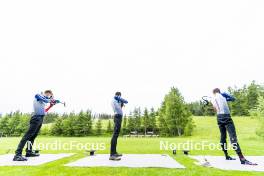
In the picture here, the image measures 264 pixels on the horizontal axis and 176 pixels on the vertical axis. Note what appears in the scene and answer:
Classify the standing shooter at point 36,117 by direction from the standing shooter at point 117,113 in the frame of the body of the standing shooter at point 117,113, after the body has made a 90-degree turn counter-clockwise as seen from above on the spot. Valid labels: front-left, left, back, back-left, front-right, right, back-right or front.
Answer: left

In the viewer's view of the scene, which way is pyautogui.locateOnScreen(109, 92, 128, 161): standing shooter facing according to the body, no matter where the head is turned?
to the viewer's right

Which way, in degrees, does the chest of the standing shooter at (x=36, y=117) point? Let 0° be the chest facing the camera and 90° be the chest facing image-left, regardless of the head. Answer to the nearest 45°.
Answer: approximately 270°

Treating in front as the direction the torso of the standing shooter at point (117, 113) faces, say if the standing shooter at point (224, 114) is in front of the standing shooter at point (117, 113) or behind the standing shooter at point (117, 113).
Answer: in front

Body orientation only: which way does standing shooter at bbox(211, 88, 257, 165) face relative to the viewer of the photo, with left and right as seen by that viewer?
facing away from the viewer and to the right of the viewer

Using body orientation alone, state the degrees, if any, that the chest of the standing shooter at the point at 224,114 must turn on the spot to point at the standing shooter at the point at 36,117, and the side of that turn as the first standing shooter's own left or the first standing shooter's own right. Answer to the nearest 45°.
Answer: approximately 135° to the first standing shooter's own left
